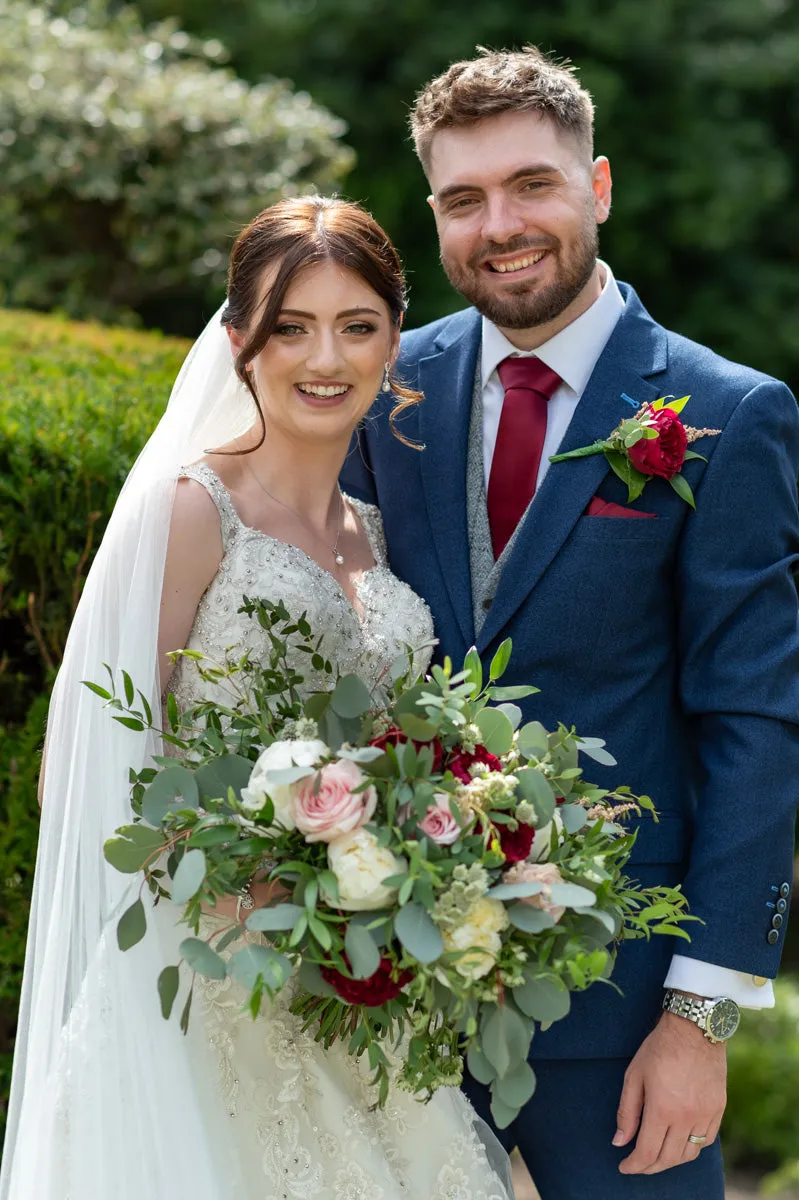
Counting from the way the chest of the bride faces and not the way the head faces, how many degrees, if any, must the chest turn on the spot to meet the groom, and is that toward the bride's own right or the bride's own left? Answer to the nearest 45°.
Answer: approximately 45° to the bride's own left

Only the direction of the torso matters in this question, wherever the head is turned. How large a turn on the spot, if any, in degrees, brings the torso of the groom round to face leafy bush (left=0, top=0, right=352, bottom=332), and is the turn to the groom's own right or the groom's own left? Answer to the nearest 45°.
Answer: approximately 90° to the groom's own right

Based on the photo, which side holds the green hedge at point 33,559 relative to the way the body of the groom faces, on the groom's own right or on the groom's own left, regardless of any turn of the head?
on the groom's own right
